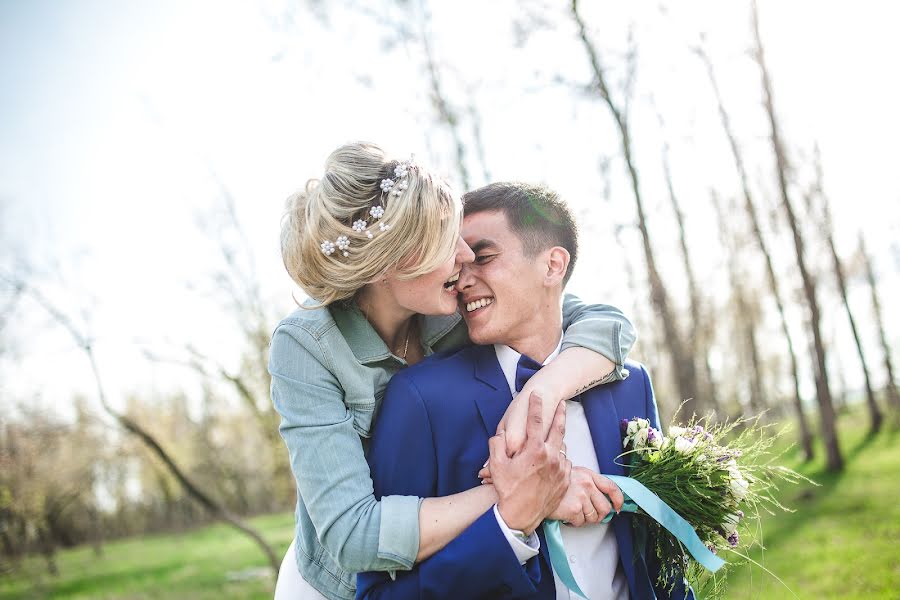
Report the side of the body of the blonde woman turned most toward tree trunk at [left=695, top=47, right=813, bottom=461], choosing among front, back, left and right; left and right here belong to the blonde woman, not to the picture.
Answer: left

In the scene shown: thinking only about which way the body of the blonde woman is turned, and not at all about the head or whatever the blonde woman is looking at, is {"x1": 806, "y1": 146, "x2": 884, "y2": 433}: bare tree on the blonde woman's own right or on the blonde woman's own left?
on the blonde woman's own left

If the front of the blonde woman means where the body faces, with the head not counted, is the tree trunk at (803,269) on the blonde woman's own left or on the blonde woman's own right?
on the blonde woman's own left

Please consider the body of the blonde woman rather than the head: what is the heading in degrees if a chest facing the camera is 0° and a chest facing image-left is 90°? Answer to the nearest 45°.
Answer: approximately 315°

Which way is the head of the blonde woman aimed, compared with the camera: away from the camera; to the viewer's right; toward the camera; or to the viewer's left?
to the viewer's right
